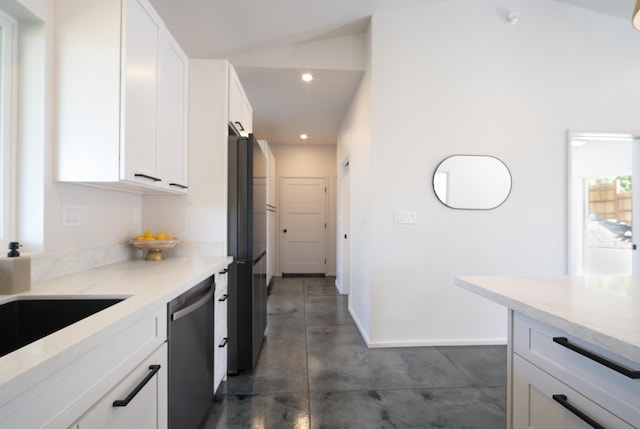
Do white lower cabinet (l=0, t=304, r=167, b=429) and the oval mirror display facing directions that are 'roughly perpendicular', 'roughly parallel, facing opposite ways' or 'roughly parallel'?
roughly perpendicular

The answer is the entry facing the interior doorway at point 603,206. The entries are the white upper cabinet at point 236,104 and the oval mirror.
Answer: the white upper cabinet

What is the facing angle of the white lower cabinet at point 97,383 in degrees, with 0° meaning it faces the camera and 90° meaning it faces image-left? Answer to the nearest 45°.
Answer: approximately 315°

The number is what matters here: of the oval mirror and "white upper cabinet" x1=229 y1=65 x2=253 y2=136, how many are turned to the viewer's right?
1

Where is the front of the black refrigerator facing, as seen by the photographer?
facing to the right of the viewer

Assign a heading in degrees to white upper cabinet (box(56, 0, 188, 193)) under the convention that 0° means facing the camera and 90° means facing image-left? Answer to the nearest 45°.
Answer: approximately 315°

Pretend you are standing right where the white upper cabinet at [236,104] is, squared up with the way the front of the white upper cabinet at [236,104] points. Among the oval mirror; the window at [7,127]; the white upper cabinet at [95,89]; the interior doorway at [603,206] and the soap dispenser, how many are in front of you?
2

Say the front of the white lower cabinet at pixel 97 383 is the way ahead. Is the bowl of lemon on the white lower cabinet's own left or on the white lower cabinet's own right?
on the white lower cabinet's own left

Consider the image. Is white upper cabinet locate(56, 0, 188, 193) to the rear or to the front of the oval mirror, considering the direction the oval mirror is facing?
to the front

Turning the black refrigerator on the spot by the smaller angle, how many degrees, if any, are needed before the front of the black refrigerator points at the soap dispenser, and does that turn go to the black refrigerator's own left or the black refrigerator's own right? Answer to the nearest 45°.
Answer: approximately 135° to the black refrigerator's own right

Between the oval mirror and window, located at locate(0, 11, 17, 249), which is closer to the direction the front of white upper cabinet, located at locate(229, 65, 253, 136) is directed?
the oval mirror

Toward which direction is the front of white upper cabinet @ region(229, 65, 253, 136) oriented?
to the viewer's right

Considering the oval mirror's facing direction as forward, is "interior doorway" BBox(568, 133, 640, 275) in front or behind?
behind

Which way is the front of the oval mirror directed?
toward the camera

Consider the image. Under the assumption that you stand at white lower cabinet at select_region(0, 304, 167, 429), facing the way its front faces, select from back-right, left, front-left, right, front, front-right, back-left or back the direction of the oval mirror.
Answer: front-left

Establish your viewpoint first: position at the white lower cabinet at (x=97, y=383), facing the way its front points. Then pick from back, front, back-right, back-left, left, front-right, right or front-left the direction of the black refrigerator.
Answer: left

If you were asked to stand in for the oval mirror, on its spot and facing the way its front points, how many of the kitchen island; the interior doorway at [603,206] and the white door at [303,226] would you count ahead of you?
1

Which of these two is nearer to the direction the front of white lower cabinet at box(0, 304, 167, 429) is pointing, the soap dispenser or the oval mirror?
the oval mirror

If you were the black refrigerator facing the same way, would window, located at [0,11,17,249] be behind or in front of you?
behind
